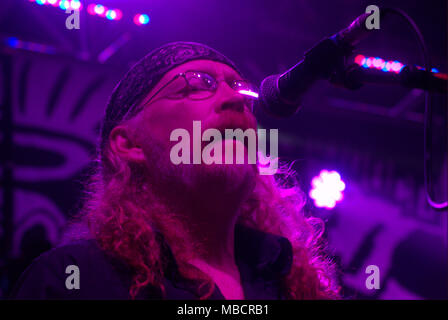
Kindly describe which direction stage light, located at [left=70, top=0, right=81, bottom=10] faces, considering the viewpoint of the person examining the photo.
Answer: facing the viewer

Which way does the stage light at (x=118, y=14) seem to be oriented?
toward the camera

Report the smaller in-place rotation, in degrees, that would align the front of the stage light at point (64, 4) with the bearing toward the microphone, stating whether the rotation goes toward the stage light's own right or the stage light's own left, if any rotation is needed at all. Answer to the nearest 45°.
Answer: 0° — it already faces it

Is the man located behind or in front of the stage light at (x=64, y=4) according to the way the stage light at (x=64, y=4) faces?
in front

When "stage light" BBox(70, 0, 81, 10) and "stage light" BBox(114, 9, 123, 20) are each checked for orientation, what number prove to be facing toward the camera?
2

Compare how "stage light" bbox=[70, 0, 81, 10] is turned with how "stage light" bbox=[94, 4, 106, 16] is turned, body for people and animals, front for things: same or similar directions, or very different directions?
same or similar directions

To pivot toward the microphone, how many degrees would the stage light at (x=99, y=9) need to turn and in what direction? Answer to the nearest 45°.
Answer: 0° — it already faces it

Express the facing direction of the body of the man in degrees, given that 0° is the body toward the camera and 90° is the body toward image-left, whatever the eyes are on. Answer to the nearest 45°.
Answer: approximately 315°

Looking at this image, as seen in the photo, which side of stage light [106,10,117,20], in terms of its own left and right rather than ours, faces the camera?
front

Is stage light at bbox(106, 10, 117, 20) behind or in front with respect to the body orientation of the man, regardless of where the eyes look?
behind

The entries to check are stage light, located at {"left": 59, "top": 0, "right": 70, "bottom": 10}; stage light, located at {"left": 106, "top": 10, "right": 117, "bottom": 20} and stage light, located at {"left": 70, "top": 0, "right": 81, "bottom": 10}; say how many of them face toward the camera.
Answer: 3
